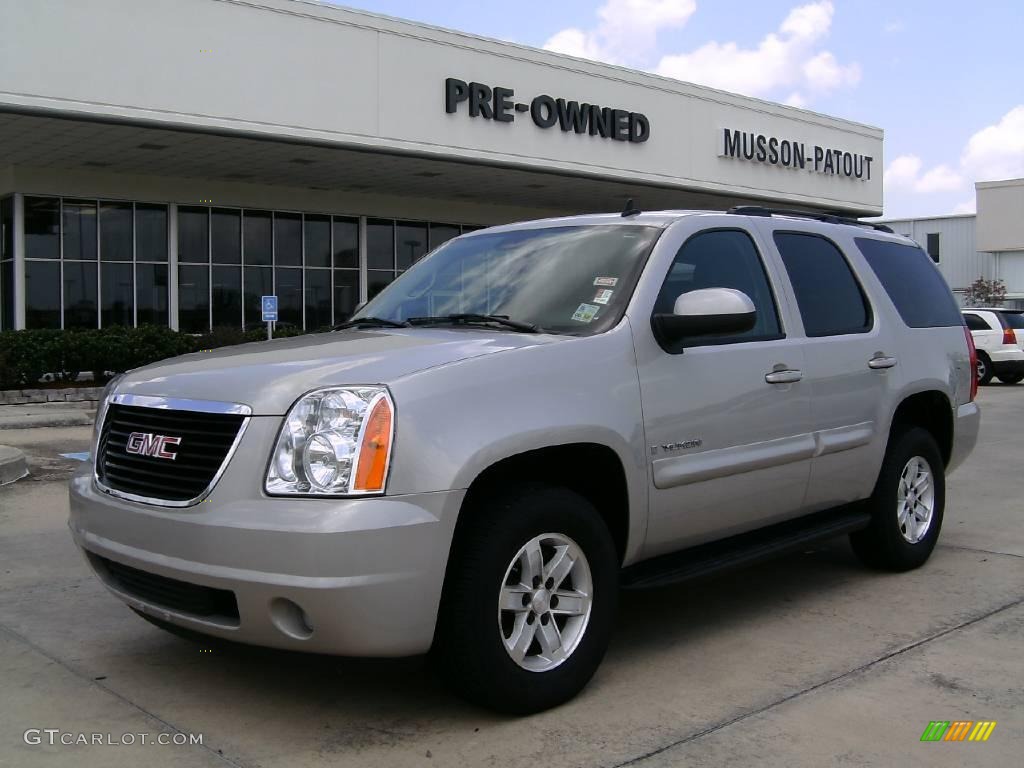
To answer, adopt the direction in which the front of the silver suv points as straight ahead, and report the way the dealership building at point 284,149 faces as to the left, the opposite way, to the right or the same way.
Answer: to the left

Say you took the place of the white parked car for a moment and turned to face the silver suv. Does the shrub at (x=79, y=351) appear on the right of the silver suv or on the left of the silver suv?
right

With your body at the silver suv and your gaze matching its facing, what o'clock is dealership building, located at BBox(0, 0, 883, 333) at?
The dealership building is roughly at 4 o'clock from the silver suv.

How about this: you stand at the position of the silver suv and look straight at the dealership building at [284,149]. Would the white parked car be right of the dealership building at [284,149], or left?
right

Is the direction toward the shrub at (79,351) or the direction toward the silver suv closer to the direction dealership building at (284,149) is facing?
the silver suv

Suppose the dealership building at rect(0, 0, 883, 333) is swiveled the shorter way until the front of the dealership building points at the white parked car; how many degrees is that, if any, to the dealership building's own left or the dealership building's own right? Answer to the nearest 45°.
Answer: approximately 45° to the dealership building's own left

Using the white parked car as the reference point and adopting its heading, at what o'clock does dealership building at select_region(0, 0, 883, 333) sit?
The dealership building is roughly at 10 o'clock from the white parked car.

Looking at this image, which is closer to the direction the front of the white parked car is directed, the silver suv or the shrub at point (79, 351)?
the shrub

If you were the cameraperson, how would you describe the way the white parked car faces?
facing away from the viewer and to the left of the viewer

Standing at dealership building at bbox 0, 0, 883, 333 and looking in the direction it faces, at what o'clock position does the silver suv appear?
The silver suv is roughly at 1 o'clock from the dealership building.

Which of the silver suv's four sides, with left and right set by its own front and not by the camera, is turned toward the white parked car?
back

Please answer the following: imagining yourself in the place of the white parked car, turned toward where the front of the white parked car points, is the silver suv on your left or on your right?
on your left

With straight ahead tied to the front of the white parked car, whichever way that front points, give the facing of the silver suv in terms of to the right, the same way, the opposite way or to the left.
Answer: to the left
